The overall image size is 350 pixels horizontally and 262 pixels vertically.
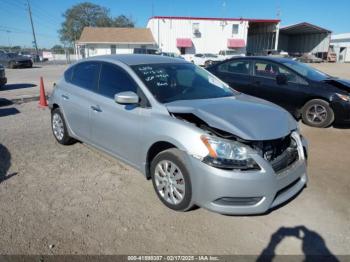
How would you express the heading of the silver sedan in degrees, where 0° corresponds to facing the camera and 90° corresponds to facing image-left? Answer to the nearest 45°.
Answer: approximately 315°

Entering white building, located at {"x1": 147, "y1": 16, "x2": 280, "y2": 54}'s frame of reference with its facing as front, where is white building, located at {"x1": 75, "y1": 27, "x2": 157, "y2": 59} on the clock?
white building, located at {"x1": 75, "y1": 27, "x2": 157, "y2": 59} is roughly at 3 o'clock from white building, located at {"x1": 147, "y1": 16, "x2": 280, "y2": 54}.

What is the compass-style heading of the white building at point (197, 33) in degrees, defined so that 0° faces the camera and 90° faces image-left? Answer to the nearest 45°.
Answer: approximately 0°

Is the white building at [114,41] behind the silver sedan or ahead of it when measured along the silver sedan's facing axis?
behind

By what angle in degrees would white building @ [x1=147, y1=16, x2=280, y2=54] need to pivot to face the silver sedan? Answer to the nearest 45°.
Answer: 0° — it already faces it

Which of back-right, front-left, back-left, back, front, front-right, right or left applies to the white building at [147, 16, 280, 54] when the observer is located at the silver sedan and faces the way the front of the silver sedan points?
back-left
